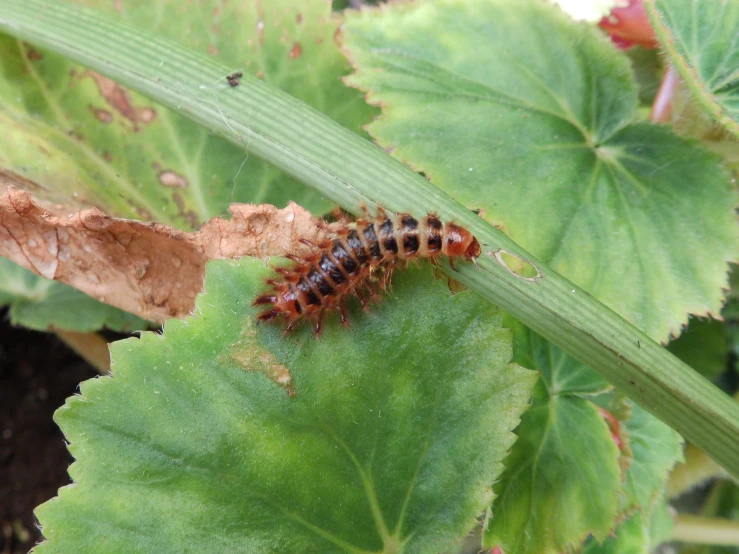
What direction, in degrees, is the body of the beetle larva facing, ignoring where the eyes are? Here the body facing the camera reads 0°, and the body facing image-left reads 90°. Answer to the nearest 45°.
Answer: approximately 270°

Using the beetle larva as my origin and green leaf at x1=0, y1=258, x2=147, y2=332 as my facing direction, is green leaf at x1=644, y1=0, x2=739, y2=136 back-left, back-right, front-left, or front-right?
back-right

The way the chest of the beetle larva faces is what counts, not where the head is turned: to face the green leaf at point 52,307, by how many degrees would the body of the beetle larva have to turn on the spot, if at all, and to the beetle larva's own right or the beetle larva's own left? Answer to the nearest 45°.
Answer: approximately 135° to the beetle larva's own left
